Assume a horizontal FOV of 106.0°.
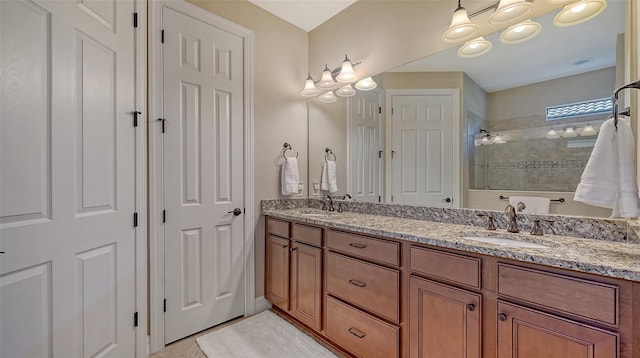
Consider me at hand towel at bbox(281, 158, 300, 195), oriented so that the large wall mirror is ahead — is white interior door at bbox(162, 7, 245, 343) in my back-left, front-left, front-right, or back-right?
back-right

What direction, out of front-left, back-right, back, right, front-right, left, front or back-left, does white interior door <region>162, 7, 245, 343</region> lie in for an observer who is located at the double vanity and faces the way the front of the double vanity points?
front-right

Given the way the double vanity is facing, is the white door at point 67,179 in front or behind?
in front

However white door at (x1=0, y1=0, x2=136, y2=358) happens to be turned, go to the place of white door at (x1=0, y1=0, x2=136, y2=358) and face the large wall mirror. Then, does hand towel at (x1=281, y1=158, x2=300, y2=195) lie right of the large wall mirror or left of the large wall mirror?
left

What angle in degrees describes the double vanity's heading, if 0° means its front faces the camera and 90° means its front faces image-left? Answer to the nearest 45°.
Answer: approximately 45°

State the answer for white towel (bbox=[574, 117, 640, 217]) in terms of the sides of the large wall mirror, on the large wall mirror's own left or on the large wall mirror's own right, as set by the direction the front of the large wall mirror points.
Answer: on the large wall mirror's own left

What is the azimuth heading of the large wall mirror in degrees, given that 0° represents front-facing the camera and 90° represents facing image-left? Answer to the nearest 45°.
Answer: approximately 45°

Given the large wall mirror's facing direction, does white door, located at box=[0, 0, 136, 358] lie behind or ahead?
ahead

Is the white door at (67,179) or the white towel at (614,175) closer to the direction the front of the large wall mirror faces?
the white door

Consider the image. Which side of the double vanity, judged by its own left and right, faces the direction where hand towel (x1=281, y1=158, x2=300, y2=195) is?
right
